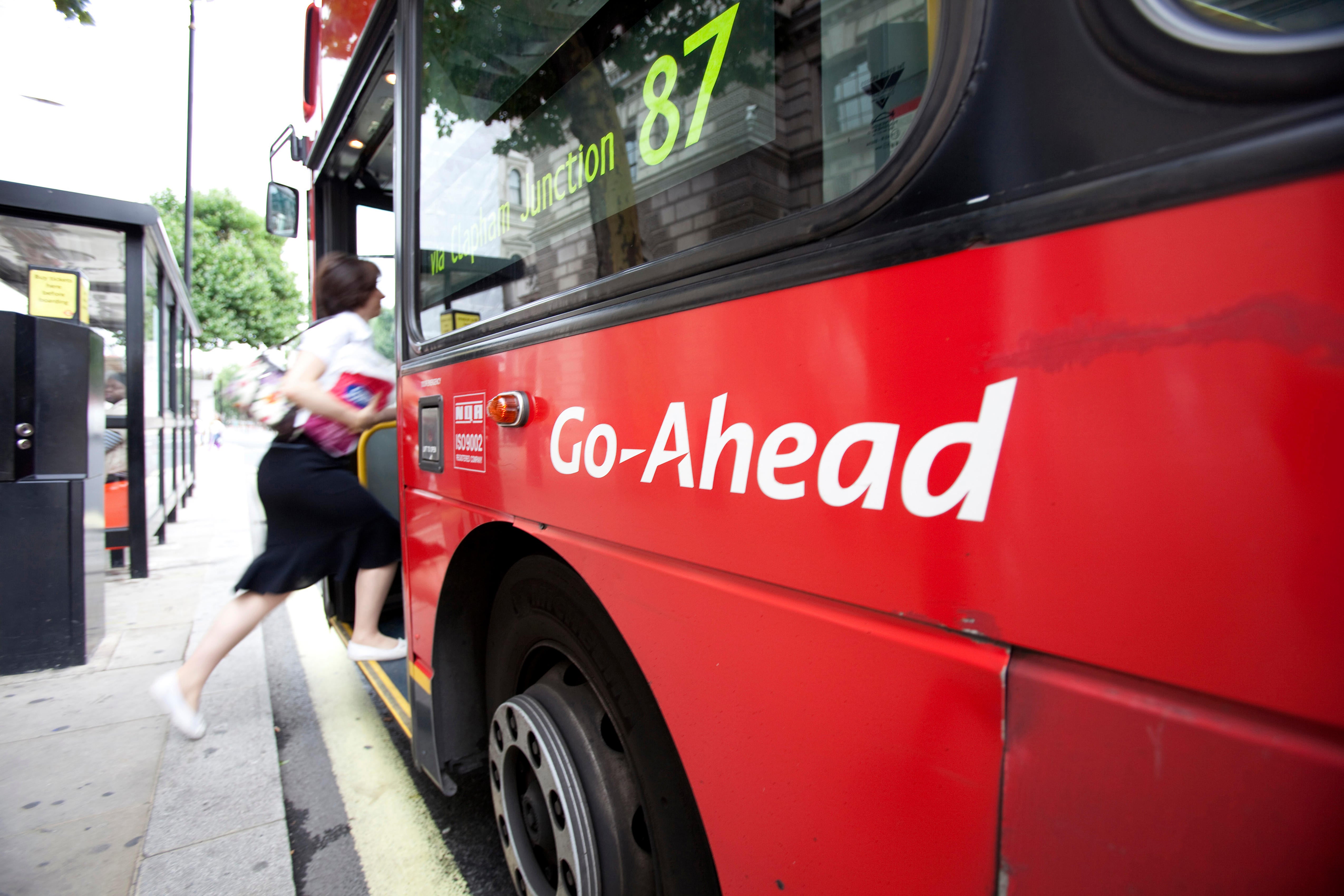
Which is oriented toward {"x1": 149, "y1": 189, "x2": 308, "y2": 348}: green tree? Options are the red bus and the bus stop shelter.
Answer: the red bus

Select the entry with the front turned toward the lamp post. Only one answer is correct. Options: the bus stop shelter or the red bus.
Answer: the red bus

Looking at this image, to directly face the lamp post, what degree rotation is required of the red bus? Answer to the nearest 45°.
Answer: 0° — it already faces it

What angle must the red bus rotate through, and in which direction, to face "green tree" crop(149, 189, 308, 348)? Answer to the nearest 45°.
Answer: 0° — it already faces it

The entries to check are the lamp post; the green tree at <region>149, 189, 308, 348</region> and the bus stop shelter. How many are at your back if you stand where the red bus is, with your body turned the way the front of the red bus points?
0

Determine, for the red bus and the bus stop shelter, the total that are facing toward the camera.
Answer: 0

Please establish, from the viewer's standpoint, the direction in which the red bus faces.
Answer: facing away from the viewer and to the left of the viewer

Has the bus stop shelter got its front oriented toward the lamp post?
no

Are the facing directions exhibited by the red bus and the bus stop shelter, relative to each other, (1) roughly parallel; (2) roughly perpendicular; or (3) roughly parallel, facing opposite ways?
roughly perpendicular

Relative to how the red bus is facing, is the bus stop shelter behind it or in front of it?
in front
